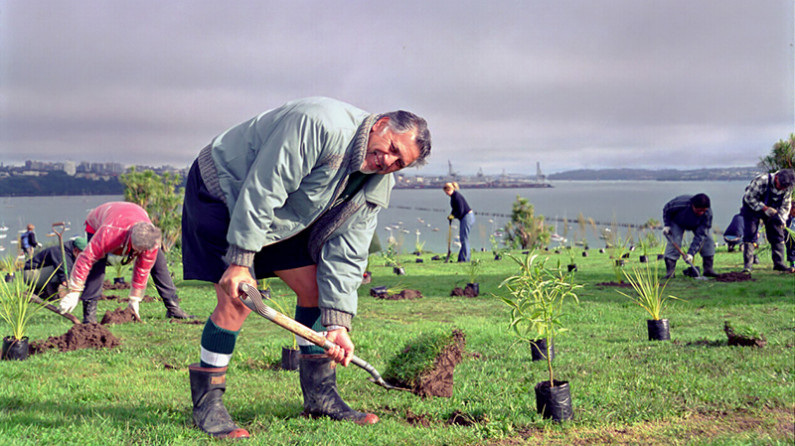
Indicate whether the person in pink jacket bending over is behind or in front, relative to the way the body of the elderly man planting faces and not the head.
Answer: behind

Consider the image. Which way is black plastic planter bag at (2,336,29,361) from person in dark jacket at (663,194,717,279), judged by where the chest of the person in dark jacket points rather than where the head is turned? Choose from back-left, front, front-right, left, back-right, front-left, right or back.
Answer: front-right

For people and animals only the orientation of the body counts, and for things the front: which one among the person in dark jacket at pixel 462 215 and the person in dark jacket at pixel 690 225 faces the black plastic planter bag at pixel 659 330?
the person in dark jacket at pixel 690 225

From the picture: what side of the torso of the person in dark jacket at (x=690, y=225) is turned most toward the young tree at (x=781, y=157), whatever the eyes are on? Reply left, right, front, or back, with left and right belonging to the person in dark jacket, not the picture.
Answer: back

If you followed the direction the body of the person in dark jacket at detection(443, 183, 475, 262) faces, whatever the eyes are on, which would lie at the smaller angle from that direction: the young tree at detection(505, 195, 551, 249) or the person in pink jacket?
the person in pink jacket

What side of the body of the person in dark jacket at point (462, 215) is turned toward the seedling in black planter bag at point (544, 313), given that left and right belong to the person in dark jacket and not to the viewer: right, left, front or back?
left

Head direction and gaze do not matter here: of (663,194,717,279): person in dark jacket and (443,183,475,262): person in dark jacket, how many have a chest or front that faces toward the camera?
1

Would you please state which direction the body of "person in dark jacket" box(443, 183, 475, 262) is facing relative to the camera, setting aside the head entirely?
to the viewer's left

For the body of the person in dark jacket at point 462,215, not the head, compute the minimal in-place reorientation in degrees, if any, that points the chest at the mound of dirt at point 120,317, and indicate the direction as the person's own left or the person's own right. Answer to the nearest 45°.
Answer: approximately 45° to the person's own left

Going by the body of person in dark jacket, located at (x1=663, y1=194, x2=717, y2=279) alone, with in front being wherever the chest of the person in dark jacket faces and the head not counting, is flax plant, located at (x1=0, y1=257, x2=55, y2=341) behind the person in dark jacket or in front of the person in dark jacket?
in front

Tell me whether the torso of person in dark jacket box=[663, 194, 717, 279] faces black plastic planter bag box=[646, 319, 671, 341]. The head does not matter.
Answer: yes
